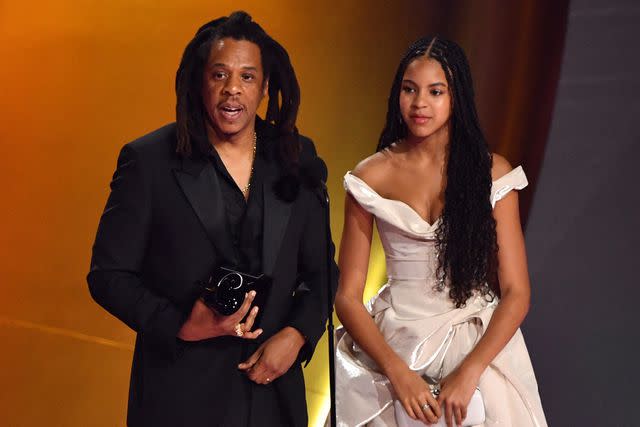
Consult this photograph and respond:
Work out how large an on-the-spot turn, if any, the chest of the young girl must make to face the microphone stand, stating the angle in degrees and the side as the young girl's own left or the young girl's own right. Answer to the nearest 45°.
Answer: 0° — they already face it

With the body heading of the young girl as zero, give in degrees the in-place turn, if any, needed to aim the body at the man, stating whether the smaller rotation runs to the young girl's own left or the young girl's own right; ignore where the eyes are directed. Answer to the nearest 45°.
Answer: approximately 45° to the young girl's own right

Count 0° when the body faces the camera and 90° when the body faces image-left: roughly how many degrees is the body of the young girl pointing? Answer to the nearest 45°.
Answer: approximately 0°
